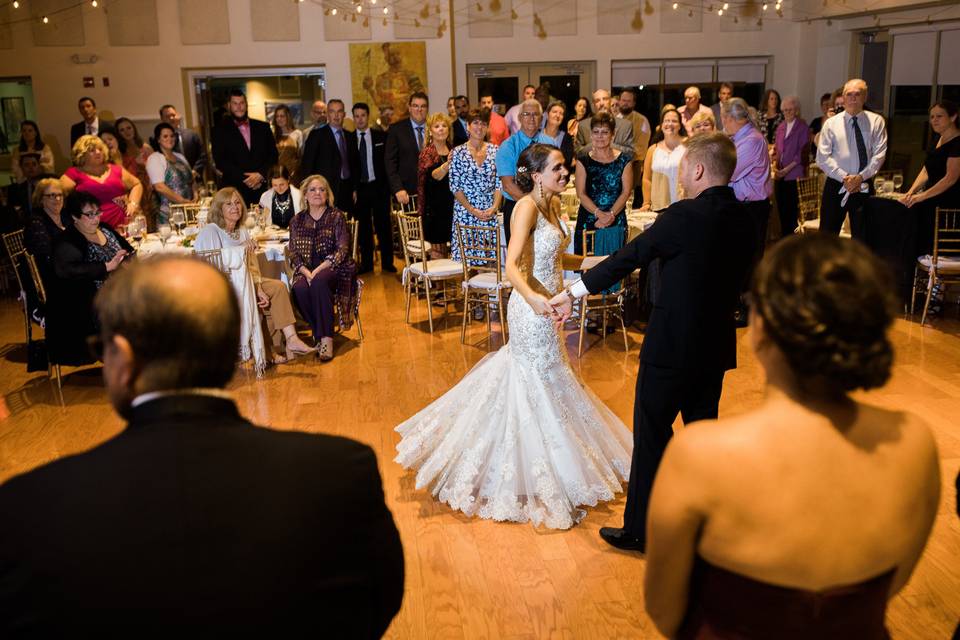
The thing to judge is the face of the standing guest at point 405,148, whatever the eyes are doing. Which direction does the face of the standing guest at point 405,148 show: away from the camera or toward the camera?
toward the camera

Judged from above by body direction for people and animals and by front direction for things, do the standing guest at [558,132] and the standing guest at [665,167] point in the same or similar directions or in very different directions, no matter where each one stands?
same or similar directions

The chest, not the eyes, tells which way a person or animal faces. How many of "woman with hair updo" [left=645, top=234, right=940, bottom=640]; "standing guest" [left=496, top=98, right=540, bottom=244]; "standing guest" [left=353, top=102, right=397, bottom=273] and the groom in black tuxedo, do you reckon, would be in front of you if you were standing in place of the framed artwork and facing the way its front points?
4

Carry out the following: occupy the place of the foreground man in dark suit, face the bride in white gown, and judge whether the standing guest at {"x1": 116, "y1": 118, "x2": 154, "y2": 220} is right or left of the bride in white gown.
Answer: left

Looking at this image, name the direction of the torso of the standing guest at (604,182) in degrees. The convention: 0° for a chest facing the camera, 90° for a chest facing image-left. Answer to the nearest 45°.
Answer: approximately 0°

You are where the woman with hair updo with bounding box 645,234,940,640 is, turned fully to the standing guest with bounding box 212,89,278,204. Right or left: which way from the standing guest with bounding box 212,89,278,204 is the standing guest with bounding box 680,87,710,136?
right

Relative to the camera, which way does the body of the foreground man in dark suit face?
away from the camera

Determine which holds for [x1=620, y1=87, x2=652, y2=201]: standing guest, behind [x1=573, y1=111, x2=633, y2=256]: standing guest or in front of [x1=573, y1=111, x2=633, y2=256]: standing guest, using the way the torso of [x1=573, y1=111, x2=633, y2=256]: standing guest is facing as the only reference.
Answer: behind

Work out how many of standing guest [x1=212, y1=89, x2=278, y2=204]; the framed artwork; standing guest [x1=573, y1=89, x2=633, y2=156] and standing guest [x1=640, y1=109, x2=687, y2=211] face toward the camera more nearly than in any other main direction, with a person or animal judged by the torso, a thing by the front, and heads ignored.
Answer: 4

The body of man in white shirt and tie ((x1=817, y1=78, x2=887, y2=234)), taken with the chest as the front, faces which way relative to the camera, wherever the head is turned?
toward the camera

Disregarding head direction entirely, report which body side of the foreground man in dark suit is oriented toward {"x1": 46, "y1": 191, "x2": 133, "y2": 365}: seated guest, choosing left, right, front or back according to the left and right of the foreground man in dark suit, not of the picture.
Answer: front

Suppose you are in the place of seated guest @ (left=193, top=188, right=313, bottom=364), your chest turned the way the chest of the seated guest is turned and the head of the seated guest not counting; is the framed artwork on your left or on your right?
on your left

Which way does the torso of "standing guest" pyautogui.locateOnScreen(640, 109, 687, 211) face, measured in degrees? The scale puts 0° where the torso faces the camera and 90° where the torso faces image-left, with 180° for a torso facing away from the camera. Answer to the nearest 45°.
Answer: approximately 0°

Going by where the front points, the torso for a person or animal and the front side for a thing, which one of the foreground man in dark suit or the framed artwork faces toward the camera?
the framed artwork

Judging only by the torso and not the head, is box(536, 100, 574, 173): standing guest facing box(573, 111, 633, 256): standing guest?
yes

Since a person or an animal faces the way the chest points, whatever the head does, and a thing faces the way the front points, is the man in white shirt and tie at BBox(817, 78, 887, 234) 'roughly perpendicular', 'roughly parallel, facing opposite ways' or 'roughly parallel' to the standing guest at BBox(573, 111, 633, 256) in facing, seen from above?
roughly parallel

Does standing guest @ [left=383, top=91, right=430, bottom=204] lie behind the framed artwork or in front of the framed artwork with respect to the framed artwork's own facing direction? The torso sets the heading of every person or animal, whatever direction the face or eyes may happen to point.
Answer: in front
